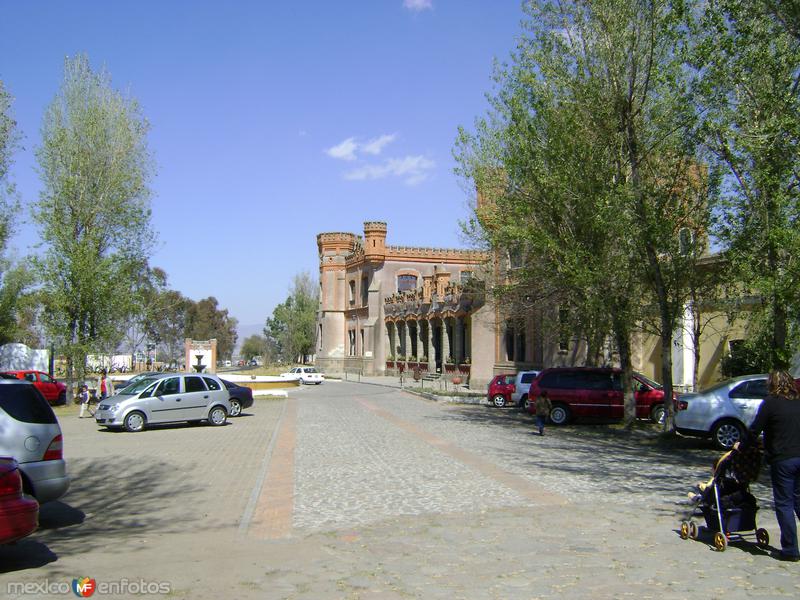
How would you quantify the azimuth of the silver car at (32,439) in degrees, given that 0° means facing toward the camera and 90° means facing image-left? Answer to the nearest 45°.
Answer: approximately 90°

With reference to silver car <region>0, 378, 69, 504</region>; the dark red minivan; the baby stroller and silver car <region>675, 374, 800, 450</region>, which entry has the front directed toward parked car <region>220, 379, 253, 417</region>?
the baby stroller

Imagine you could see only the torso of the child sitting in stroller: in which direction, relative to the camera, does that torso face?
to the viewer's left

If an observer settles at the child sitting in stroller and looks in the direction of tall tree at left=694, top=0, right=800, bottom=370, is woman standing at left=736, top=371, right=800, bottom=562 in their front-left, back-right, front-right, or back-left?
back-right

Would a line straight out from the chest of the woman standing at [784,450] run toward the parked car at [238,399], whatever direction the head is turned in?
yes

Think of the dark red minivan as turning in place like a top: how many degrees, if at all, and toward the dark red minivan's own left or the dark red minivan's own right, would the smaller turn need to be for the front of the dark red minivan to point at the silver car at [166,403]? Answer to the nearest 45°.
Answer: approximately 180°

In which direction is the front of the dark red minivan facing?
to the viewer's right

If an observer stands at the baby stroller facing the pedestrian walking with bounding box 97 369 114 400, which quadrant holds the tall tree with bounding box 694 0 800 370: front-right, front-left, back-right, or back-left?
front-right

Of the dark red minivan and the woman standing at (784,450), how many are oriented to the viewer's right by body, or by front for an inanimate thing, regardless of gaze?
1

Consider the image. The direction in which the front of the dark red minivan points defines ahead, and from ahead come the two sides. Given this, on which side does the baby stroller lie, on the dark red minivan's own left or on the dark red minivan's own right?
on the dark red minivan's own right
